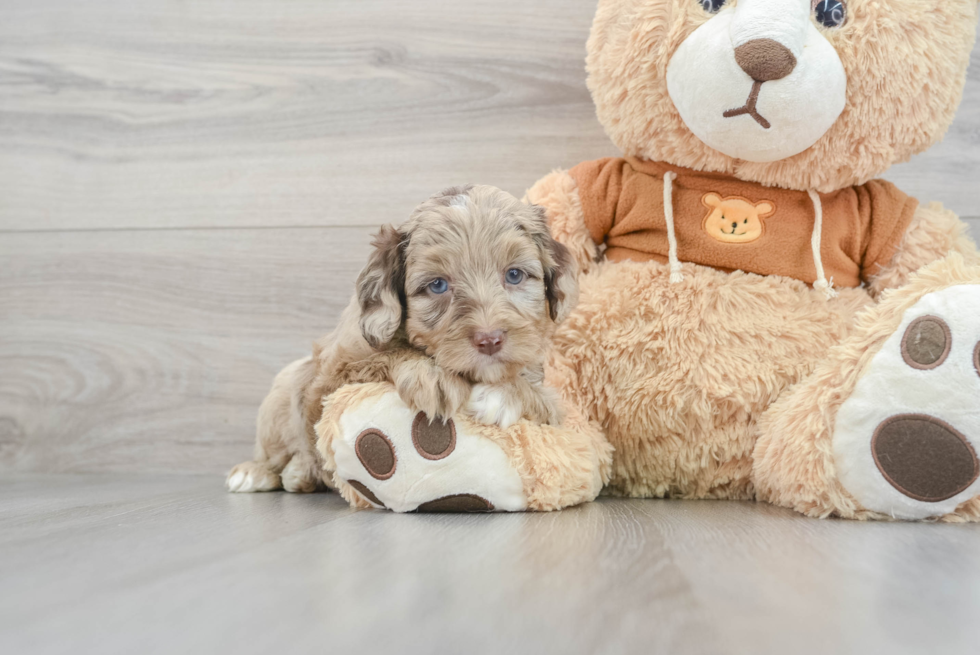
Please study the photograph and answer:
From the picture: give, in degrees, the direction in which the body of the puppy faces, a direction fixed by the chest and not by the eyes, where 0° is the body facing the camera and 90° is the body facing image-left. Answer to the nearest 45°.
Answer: approximately 315°

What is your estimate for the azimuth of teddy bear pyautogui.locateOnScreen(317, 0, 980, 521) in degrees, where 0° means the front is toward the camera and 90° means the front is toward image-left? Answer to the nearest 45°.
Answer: approximately 0°
